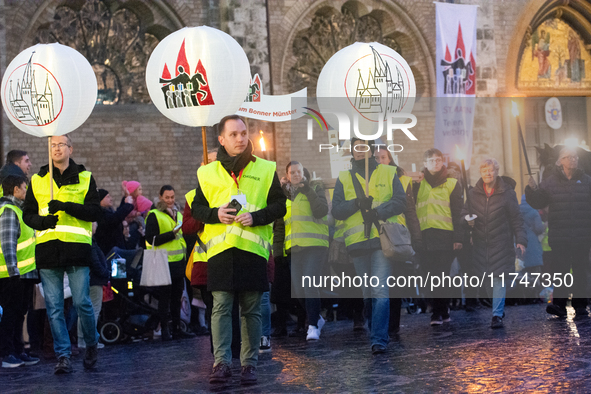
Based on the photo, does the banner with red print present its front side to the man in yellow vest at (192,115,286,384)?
yes

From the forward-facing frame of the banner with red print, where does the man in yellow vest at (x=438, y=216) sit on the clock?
The man in yellow vest is roughly at 12 o'clock from the banner with red print.

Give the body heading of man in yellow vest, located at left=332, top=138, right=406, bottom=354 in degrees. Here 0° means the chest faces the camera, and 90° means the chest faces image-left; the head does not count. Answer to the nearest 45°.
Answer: approximately 0°

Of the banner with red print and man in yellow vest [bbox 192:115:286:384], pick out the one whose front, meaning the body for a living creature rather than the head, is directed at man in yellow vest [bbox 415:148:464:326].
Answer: the banner with red print

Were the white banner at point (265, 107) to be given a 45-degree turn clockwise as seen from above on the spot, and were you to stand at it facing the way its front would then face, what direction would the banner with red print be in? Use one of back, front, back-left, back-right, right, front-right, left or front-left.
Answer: back

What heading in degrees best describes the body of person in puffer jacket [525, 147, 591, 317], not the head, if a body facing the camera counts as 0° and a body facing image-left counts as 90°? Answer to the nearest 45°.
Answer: approximately 0°

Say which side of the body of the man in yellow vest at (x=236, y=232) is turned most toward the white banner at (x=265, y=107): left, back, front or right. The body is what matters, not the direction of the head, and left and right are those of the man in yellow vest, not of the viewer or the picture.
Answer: back
